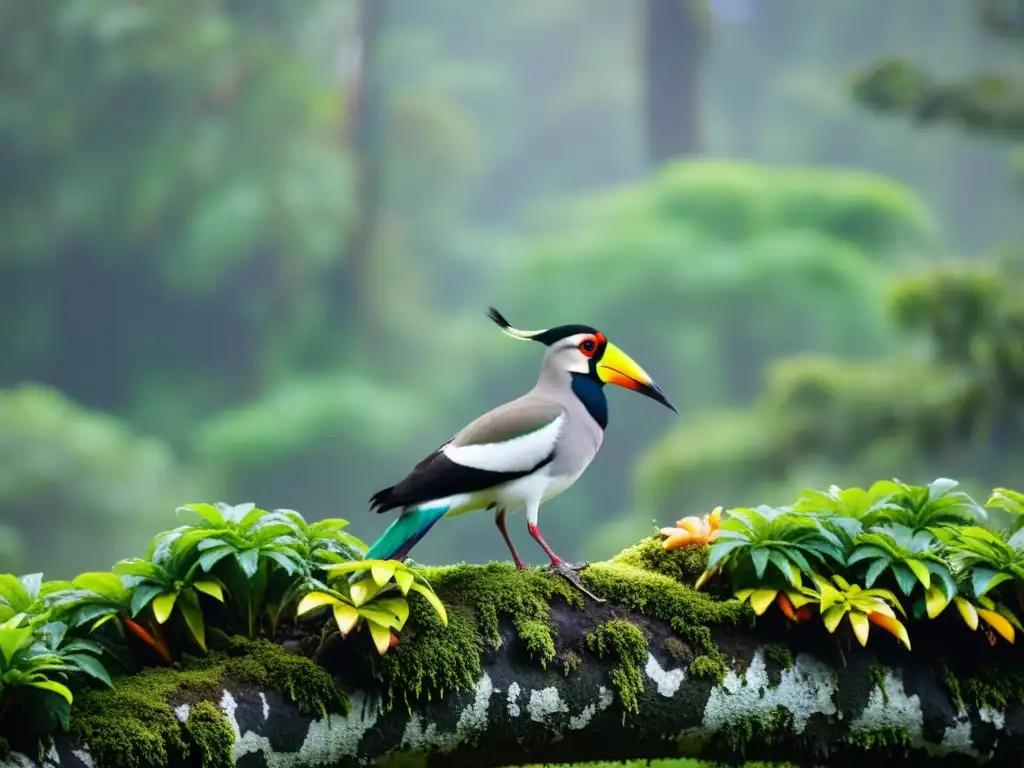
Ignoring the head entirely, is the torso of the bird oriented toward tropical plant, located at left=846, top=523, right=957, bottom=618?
yes

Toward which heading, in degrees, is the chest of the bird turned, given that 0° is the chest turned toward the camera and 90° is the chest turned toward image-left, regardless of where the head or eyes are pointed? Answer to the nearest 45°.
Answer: approximately 270°

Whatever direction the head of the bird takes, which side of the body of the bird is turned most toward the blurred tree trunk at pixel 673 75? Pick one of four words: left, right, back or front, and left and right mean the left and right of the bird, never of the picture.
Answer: left

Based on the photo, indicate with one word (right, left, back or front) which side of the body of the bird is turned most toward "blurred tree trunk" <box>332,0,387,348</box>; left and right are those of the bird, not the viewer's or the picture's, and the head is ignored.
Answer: left

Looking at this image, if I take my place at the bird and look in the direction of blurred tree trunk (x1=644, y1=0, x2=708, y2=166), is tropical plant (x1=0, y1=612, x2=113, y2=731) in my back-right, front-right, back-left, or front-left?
back-left
